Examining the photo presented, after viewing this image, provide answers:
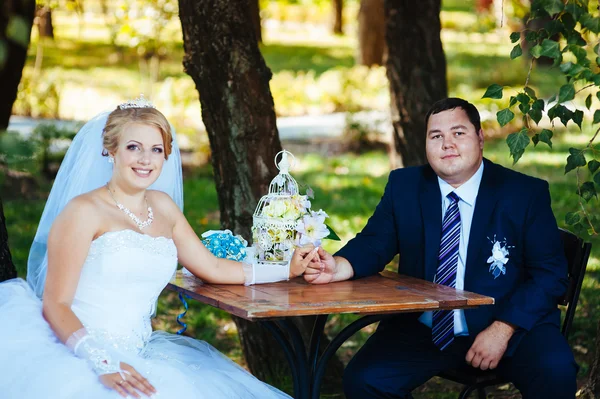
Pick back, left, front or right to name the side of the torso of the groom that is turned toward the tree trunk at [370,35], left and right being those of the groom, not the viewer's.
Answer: back

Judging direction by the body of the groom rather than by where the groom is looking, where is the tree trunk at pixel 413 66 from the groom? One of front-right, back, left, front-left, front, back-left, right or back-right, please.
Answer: back

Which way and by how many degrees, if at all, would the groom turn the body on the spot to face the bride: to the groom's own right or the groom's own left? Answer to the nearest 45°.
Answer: approximately 45° to the groom's own right

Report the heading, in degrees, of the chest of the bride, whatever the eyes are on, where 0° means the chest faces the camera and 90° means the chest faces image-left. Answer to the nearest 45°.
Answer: approximately 315°

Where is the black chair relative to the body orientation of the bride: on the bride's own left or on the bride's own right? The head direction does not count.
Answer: on the bride's own left

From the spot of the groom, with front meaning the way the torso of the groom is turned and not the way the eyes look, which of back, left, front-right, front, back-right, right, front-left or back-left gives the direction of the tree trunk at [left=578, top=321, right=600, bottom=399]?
back-left

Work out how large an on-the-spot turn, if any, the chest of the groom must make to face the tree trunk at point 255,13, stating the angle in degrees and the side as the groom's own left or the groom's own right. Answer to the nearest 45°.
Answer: approximately 135° to the groom's own right

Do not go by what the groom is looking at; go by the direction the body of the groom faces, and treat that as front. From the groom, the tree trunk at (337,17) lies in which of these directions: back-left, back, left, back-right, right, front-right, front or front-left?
back
